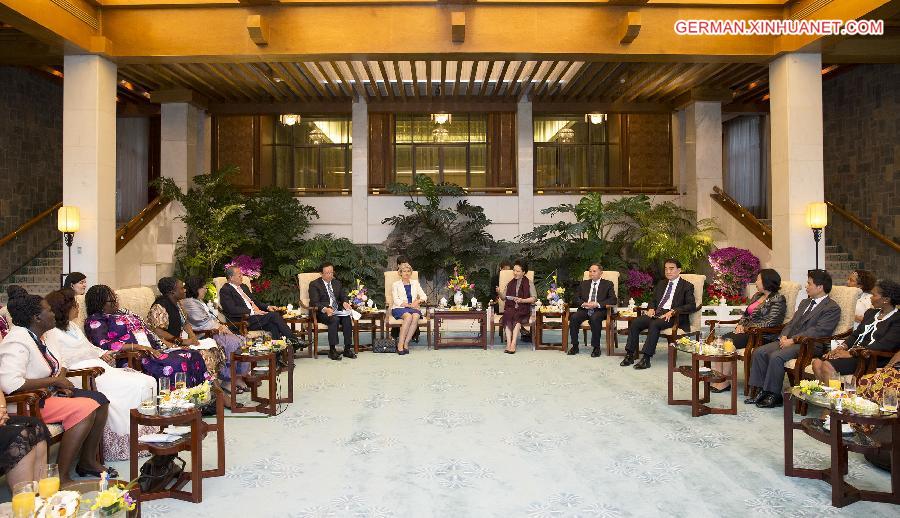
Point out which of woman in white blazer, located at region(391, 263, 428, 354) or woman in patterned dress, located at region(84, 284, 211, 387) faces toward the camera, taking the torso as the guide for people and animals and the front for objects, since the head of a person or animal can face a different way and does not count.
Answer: the woman in white blazer

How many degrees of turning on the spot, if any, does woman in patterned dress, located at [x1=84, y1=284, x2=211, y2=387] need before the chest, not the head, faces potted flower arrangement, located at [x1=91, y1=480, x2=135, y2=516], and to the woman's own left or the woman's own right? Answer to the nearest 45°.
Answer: approximately 90° to the woman's own right

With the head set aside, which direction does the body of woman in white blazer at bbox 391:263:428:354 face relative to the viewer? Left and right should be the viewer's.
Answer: facing the viewer

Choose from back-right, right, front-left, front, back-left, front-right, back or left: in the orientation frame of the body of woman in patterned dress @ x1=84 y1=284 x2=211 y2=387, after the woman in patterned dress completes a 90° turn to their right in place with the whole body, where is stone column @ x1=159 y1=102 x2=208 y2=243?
back

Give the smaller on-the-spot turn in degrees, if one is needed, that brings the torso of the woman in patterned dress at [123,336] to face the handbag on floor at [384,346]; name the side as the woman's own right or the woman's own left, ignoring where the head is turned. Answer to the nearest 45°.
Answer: approximately 45° to the woman's own left

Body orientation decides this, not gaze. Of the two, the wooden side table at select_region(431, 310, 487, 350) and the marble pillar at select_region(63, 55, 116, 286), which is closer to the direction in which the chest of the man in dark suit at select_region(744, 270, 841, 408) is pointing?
the marble pillar

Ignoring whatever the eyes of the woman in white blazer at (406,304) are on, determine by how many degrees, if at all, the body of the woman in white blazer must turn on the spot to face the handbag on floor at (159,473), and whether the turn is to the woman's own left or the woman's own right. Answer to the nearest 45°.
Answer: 0° — they already face it

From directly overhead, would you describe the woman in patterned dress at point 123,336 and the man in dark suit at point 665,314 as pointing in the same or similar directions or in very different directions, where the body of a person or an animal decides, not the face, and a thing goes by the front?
very different directions

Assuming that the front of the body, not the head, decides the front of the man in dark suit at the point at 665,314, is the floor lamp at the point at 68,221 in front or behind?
in front

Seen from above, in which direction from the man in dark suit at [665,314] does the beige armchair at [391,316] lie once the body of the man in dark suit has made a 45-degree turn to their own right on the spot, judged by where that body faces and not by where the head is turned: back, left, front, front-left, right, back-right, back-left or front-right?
front

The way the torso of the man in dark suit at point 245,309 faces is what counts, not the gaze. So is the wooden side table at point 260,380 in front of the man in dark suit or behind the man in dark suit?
in front

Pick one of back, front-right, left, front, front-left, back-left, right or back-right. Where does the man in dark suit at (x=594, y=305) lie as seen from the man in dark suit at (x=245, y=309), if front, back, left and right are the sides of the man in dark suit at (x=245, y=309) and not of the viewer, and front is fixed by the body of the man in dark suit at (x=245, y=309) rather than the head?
front-left

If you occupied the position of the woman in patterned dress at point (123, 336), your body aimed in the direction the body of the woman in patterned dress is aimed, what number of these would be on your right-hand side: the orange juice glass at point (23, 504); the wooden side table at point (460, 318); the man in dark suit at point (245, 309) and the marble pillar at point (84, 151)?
1

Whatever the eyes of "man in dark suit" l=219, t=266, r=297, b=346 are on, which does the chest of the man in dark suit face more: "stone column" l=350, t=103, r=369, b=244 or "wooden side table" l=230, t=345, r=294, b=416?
the wooden side table

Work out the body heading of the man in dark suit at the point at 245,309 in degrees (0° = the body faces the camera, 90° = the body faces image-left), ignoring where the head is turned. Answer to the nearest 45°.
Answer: approximately 315°

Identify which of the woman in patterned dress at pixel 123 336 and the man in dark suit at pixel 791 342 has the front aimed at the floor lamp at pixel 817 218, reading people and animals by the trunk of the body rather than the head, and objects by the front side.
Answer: the woman in patterned dress

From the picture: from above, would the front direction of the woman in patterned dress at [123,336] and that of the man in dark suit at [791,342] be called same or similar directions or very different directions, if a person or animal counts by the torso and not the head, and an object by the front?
very different directions

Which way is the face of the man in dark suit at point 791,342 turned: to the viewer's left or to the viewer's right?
to the viewer's left

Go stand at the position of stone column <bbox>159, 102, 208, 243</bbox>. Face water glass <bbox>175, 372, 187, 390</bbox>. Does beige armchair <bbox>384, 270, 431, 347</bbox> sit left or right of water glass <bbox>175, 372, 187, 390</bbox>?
left

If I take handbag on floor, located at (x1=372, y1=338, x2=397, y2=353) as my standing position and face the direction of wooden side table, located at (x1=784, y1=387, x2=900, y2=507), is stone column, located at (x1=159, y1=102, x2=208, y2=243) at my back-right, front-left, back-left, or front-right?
back-right

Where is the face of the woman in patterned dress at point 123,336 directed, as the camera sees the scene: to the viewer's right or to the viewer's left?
to the viewer's right

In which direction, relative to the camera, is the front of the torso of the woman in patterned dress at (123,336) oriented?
to the viewer's right
